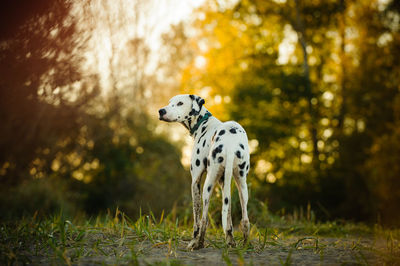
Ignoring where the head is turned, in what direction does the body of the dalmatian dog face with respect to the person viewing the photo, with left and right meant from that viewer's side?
facing away from the viewer and to the left of the viewer
